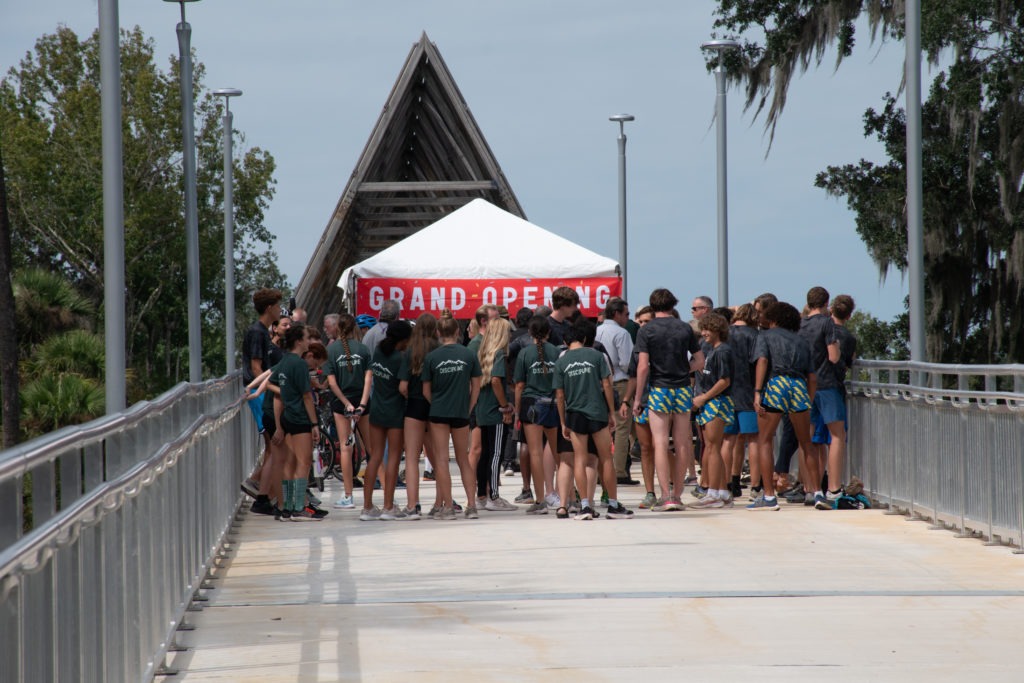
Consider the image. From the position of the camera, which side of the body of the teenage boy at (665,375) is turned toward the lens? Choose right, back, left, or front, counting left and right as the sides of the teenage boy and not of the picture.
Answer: back

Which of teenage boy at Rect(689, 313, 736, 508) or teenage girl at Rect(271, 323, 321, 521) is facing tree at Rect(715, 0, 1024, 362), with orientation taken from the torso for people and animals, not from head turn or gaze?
teenage girl at Rect(271, 323, 321, 521)

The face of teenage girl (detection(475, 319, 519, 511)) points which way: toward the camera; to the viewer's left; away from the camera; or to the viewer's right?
away from the camera
